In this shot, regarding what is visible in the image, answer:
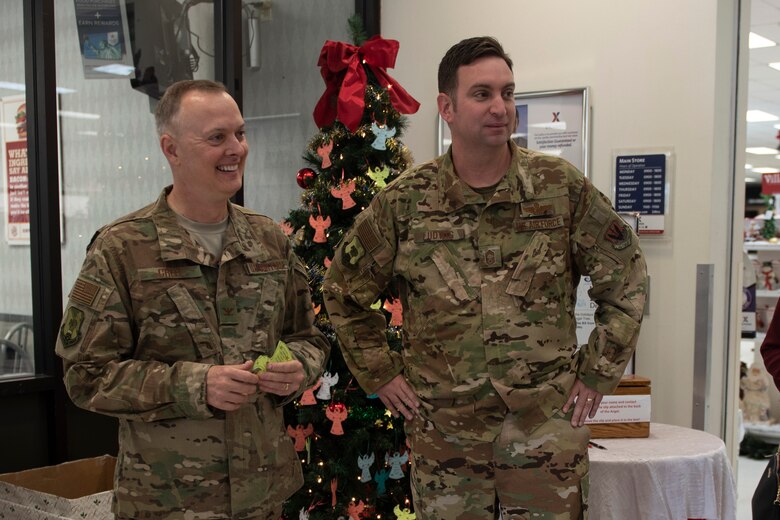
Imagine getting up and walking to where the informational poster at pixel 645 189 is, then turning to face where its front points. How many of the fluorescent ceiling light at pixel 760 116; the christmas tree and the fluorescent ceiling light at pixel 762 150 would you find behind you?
2

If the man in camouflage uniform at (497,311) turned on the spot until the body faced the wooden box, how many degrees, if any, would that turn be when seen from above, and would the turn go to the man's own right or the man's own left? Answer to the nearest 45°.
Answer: approximately 135° to the man's own left

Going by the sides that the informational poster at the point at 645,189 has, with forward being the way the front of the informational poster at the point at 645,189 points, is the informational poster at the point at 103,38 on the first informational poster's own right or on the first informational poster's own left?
on the first informational poster's own right

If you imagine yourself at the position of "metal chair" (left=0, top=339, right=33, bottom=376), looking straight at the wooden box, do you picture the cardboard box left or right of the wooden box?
right

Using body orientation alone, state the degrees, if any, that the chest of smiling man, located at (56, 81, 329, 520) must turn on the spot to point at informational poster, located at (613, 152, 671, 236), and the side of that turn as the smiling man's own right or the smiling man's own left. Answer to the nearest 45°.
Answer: approximately 90° to the smiling man's own left

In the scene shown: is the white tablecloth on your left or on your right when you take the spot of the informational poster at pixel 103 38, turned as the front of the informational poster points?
on your left

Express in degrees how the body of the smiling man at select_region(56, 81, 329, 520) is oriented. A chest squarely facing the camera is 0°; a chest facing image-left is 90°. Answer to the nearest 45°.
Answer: approximately 315°
